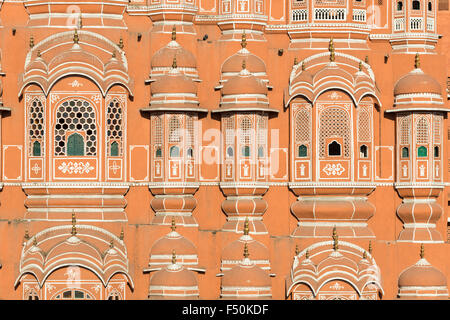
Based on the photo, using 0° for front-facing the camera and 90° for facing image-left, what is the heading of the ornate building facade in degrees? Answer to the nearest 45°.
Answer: approximately 0°
